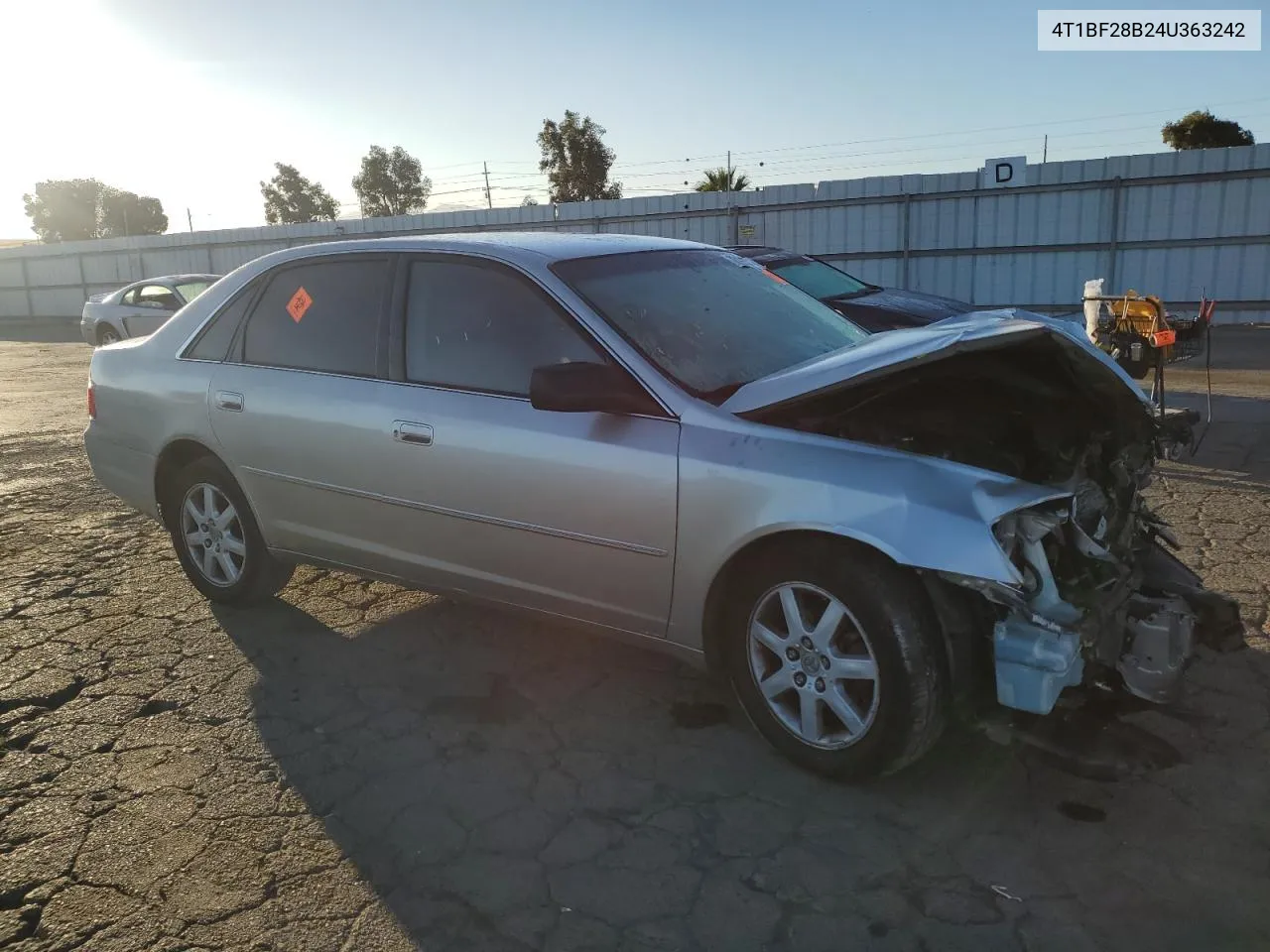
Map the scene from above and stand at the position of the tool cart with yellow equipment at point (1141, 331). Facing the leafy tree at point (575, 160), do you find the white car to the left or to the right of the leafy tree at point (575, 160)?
left

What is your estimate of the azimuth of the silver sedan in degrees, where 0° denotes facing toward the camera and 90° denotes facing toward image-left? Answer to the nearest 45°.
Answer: approximately 315°

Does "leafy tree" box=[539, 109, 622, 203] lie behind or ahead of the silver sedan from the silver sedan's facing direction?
behind

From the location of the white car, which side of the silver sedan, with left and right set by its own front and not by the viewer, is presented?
back

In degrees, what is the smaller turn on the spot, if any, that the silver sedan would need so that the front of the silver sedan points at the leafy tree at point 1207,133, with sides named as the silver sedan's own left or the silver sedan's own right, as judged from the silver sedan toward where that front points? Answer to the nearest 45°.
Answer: approximately 90° to the silver sedan's own left

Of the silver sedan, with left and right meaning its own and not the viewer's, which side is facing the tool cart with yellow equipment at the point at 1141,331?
left

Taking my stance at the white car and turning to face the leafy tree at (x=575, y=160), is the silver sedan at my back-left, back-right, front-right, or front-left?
back-right
